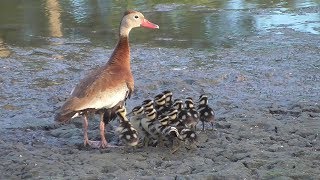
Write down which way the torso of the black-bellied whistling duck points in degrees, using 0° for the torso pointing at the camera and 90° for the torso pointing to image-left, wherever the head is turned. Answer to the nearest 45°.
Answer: approximately 270°

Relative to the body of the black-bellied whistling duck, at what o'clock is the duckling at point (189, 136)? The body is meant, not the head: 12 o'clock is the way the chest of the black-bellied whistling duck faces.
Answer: The duckling is roughly at 1 o'clock from the black-bellied whistling duck.

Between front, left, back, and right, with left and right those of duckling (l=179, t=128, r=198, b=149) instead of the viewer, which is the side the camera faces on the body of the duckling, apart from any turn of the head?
left

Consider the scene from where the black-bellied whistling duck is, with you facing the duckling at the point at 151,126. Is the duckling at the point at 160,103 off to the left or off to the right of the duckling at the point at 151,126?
left
